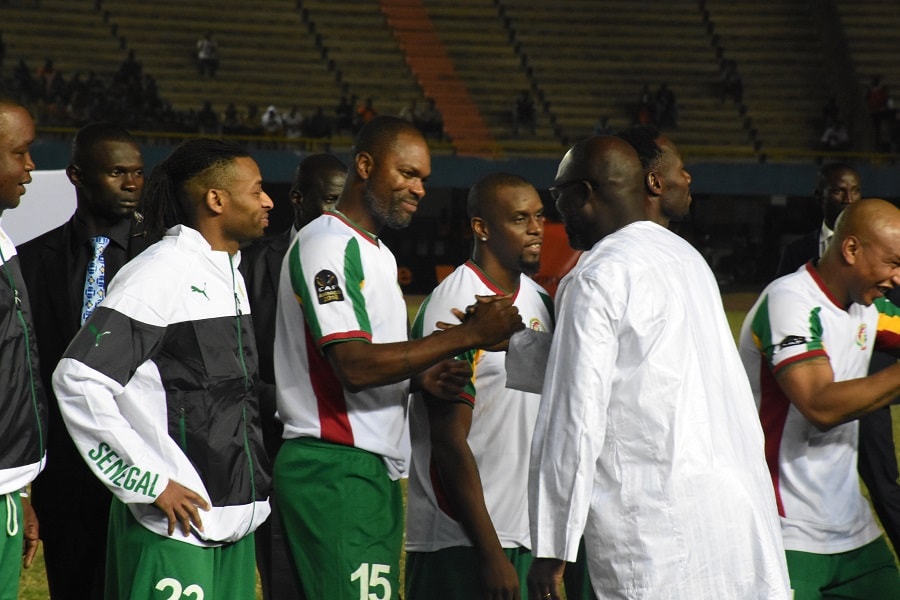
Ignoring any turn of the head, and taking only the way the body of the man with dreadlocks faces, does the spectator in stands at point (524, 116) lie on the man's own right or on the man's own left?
on the man's own left

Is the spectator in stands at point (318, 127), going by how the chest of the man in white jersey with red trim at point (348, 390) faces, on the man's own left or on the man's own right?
on the man's own left

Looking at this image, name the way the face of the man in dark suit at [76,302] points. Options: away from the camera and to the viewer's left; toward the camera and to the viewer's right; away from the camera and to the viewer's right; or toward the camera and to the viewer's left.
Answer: toward the camera and to the viewer's right

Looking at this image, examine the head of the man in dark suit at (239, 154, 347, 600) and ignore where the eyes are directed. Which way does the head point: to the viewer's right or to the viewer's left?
to the viewer's right

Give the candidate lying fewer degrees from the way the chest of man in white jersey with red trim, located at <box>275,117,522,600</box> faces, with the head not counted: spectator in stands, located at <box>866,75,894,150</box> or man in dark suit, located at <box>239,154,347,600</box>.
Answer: the spectator in stands

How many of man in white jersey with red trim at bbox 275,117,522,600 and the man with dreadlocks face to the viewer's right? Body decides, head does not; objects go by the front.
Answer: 2

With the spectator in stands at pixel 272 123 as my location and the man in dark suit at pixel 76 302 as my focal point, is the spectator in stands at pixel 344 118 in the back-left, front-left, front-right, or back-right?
back-left

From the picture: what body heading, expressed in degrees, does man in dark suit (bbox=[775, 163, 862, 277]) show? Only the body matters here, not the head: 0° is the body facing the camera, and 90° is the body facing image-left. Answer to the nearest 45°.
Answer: approximately 315°

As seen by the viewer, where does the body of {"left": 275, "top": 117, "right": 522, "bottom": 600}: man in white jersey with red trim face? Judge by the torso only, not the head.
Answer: to the viewer's right

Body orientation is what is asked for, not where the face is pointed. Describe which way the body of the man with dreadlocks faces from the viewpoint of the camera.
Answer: to the viewer's right

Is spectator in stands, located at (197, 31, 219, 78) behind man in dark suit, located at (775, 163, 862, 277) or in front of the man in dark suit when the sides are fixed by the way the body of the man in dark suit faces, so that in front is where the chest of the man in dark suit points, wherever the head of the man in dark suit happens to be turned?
behind

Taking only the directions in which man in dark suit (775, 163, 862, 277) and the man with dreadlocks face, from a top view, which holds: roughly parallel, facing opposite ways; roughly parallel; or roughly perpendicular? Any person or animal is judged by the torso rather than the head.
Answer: roughly perpendicular
